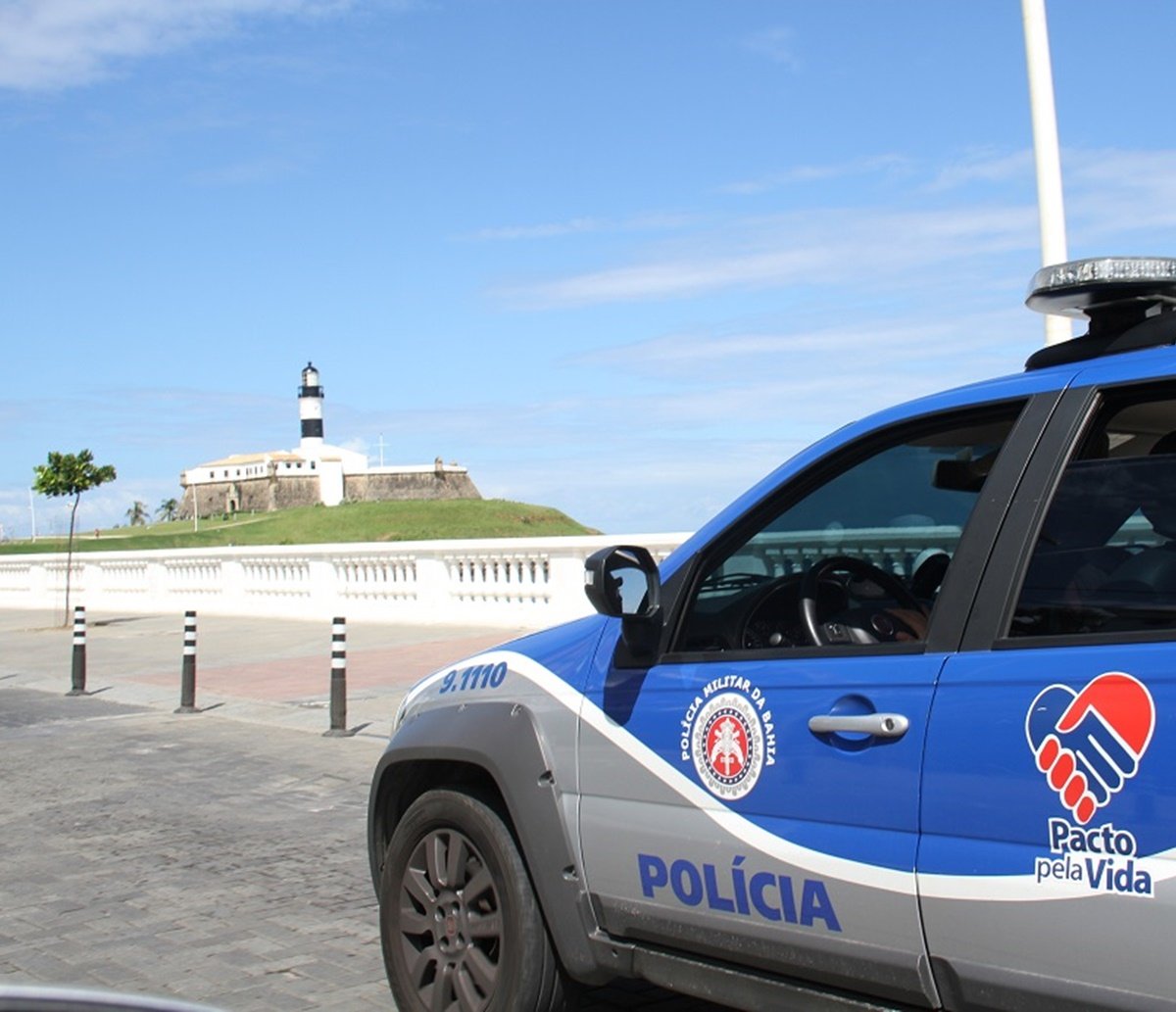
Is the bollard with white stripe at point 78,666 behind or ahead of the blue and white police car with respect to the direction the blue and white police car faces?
ahead

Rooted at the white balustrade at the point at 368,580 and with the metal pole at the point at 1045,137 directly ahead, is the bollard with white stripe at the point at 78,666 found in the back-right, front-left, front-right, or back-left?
front-right

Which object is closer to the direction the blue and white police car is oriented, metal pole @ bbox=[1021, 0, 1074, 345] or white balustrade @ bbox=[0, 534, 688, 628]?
the white balustrade

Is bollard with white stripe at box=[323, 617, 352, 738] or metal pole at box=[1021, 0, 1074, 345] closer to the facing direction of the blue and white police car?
the bollard with white stripe

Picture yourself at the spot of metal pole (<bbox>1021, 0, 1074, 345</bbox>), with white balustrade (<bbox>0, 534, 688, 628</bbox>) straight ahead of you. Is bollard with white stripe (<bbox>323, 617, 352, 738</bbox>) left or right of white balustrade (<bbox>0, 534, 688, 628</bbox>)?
left

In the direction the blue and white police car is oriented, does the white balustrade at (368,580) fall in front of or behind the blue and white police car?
in front

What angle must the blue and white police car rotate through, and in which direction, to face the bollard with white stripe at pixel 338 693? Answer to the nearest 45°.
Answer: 0° — it already faces it

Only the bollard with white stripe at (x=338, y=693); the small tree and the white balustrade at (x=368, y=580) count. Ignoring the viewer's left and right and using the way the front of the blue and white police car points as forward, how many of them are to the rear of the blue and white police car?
0

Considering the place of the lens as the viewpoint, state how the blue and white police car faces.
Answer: facing away from the viewer and to the left of the viewer

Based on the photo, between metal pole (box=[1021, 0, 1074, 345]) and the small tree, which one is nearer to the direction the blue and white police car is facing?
the small tree

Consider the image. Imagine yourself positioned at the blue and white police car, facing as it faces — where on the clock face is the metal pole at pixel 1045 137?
The metal pole is roughly at 2 o'clock from the blue and white police car.

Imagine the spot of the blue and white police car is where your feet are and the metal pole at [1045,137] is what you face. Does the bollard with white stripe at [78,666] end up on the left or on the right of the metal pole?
left

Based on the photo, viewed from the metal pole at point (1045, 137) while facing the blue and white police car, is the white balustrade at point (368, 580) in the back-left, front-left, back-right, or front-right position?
back-right
